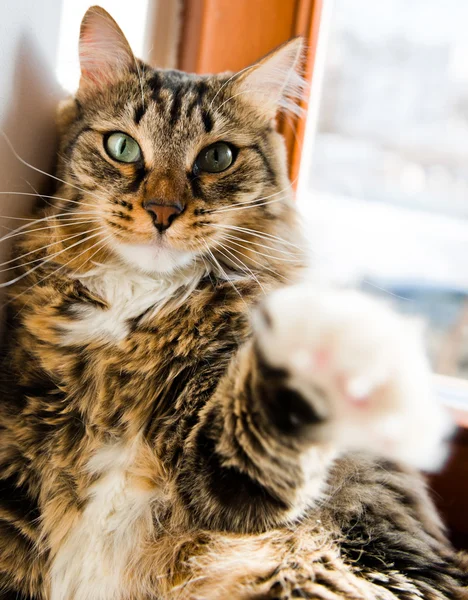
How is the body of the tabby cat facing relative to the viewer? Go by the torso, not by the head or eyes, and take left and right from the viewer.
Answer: facing the viewer
